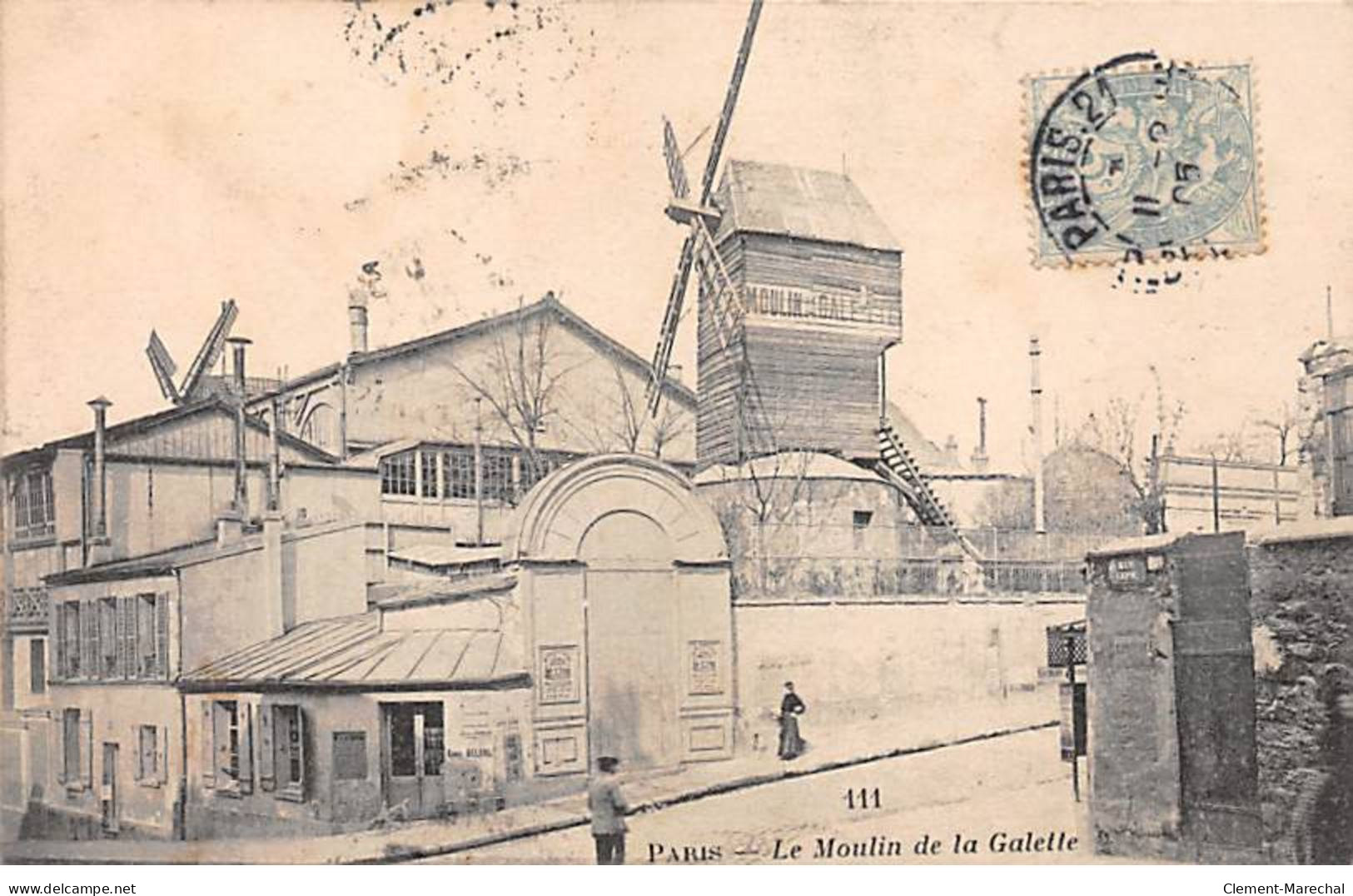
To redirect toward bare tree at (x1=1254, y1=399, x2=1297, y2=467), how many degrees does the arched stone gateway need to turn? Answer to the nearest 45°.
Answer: approximately 90° to its left

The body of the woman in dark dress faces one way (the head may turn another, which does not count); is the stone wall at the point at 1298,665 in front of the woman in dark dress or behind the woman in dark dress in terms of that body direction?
in front

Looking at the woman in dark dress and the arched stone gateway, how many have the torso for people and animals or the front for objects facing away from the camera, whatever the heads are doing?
0

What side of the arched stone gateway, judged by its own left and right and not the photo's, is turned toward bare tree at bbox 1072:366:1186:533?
left

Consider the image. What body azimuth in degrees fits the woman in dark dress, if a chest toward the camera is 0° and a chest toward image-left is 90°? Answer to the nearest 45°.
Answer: approximately 315°

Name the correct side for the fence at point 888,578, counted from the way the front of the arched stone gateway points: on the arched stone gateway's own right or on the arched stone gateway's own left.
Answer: on the arched stone gateway's own left
